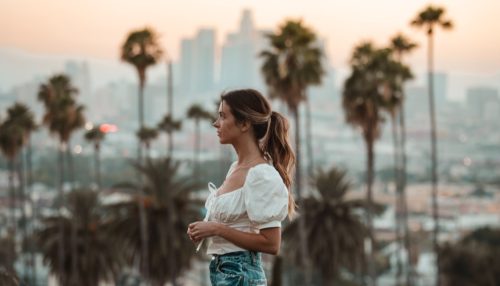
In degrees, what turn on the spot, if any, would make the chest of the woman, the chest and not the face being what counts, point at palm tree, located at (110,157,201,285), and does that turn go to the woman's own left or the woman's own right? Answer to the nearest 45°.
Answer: approximately 90° to the woman's own right

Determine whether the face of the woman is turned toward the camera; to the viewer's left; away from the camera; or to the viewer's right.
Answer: to the viewer's left

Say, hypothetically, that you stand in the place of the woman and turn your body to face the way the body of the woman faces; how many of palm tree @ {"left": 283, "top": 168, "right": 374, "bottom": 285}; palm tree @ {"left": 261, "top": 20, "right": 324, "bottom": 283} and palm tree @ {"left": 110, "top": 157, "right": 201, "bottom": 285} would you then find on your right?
3

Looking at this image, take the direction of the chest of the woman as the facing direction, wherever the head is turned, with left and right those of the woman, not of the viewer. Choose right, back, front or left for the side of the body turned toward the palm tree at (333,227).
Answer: right

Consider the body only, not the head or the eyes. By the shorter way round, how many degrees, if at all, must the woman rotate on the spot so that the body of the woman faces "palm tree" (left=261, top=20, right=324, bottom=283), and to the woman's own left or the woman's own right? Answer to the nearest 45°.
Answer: approximately 90° to the woman's own right

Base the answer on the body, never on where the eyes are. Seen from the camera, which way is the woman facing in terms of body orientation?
to the viewer's left
